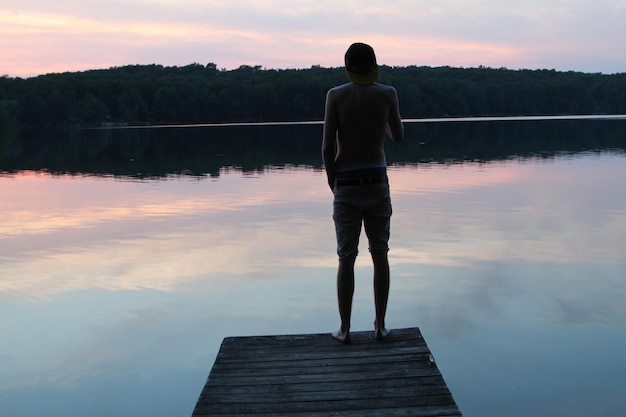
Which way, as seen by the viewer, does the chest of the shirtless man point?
away from the camera

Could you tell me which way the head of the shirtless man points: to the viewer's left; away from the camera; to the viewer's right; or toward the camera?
away from the camera
